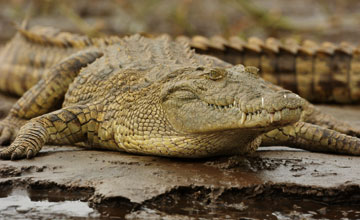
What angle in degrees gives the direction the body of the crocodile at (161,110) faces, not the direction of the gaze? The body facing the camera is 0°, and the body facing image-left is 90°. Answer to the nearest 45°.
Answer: approximately 315°
